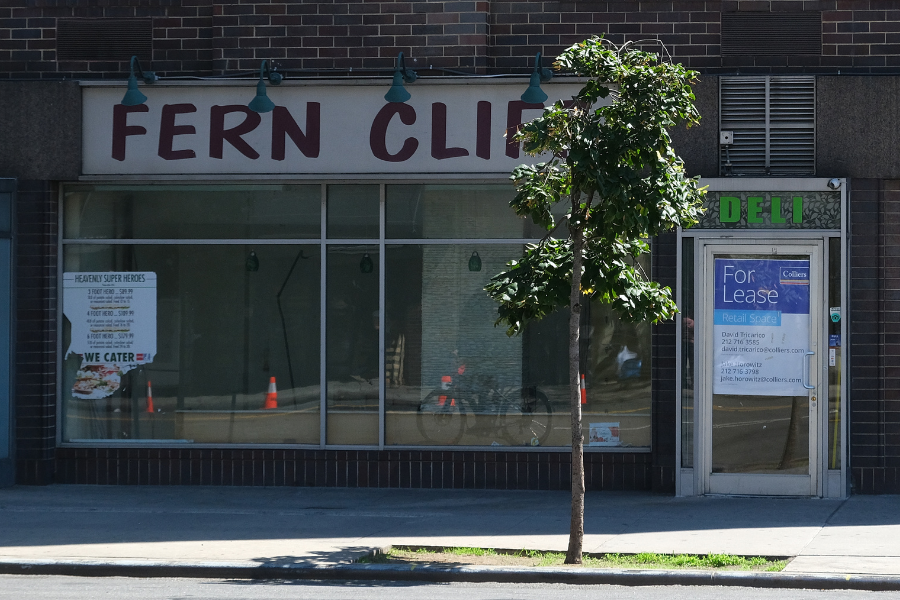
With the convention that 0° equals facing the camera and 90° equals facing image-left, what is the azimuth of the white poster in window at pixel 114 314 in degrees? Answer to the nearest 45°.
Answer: approximately 0°

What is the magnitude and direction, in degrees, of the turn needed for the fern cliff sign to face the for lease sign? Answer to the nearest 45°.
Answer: approximately 90° to its left

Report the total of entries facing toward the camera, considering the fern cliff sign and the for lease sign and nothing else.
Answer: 2

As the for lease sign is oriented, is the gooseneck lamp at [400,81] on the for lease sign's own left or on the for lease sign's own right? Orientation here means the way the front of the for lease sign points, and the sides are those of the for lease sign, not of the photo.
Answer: on the for lease sign's own right

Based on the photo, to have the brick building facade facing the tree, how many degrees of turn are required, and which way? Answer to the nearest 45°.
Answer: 0° — it already faces it

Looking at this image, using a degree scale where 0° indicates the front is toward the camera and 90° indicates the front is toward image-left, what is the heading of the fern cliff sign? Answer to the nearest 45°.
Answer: approximately 0°
